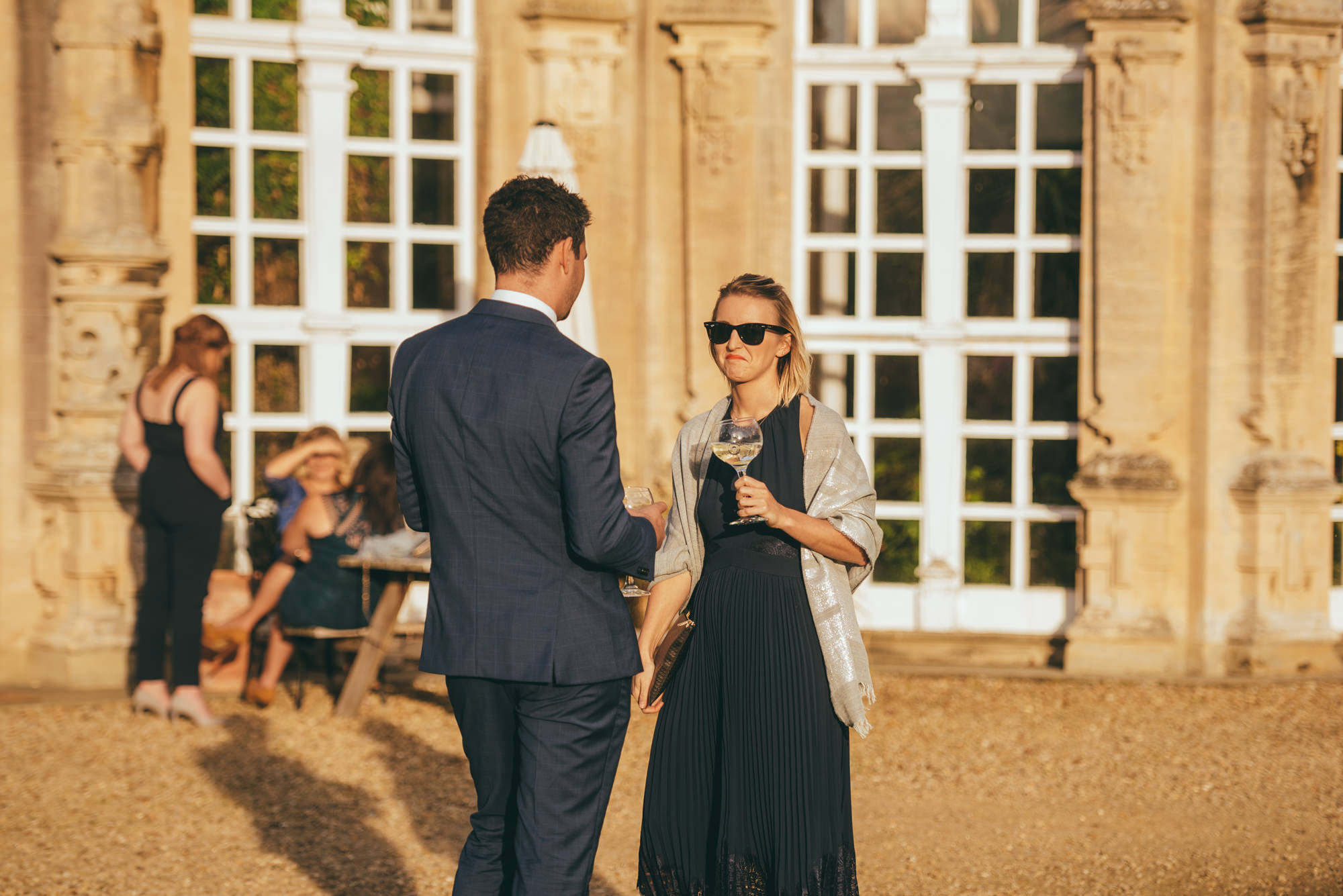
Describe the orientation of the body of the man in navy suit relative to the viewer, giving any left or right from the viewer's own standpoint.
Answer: facing away from the viewer and to the right of the viewer

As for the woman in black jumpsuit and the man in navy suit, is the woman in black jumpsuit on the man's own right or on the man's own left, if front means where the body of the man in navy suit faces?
on the man's own left

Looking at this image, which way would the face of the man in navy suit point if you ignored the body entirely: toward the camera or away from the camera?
away from the camera

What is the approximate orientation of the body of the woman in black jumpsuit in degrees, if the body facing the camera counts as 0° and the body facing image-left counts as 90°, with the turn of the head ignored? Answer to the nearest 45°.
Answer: approximately 225°

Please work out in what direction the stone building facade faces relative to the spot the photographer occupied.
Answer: facing the viewer

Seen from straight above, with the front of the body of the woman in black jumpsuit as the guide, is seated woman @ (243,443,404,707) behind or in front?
in front

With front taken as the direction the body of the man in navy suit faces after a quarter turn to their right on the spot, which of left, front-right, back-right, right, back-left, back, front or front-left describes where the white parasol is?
back-left

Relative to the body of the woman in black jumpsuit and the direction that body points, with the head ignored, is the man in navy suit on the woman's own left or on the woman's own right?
on the woman's own right
